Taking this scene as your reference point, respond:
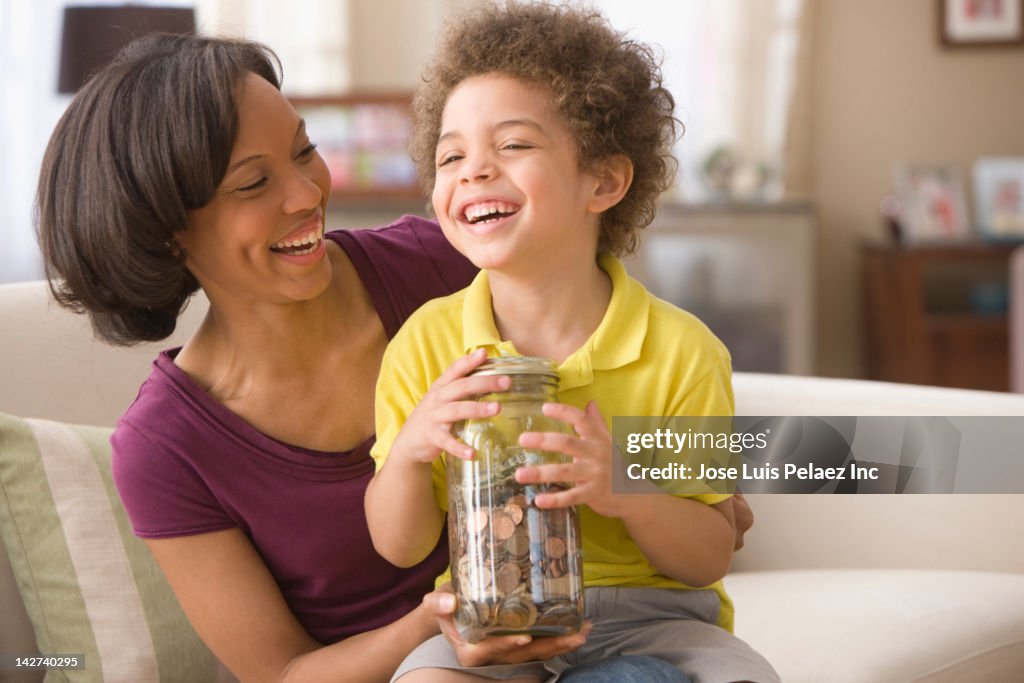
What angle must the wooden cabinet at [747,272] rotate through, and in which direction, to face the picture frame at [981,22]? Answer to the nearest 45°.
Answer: approximately 135° to its left

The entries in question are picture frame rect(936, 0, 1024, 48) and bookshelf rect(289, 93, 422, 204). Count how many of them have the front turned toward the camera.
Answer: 2

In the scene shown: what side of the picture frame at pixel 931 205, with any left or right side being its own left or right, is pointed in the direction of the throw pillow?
front

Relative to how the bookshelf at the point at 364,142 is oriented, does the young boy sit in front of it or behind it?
in front

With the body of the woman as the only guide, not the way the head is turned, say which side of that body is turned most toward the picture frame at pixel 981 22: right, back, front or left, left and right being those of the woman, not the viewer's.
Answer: left

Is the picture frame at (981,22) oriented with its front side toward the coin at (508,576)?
yes

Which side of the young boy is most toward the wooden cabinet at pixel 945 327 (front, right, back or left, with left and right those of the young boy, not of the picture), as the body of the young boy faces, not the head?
back

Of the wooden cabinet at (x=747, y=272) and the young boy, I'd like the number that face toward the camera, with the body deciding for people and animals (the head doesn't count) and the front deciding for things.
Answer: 2

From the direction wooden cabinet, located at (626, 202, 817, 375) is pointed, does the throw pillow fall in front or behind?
in front

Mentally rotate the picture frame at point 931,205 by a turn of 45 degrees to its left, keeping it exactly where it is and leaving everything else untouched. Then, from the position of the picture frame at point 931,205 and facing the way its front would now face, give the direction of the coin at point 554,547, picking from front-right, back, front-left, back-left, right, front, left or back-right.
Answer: front-right

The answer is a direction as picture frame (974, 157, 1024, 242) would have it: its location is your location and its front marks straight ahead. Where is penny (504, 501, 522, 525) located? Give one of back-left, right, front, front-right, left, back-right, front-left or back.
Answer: front

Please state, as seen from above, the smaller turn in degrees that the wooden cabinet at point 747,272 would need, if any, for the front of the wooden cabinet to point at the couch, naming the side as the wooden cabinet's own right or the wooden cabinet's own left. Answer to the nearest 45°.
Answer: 0° — it already faces it

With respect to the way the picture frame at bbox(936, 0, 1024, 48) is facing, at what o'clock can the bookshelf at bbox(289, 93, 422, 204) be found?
the bookshelf at bbox(289, 93, 422, 204) is roughly at 2 o'clock from the picture frame at bbox(936, 0, 1024, 48).

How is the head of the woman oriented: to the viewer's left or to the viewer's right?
to the viewer's right

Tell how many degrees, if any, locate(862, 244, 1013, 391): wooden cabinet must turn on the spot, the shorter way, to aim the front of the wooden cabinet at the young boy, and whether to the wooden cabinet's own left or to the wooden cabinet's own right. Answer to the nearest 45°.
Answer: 0° — it already faces them

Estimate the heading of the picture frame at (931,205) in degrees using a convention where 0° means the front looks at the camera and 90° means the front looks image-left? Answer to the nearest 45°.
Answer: approximately 0°
